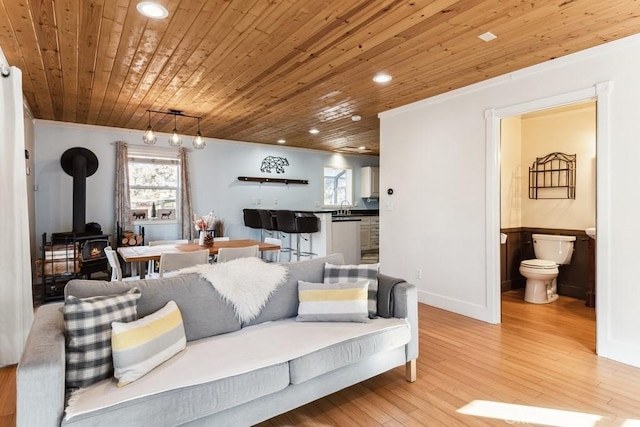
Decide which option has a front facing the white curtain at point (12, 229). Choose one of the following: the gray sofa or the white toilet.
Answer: the white toilet

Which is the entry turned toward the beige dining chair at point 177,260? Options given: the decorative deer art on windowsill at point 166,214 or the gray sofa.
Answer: the decorative deer art on windowsill

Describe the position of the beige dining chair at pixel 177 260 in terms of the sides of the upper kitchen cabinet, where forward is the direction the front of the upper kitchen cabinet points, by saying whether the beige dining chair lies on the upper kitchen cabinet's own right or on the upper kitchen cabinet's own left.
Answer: on the upper kitchen cabinet's own right

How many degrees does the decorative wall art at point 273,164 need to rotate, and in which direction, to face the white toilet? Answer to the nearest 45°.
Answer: approximately 45° to its left

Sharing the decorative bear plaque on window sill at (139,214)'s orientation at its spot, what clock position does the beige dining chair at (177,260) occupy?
The beige dining chair is roughly at 12 o'clock from the decorative bear plaque on window sill.

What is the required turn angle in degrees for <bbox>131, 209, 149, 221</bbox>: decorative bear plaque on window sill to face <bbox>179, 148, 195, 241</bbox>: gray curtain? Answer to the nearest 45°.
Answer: approximately 90° to its left

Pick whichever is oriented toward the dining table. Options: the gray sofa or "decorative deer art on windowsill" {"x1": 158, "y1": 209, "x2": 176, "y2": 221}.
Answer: the decorative deer art on windowsill

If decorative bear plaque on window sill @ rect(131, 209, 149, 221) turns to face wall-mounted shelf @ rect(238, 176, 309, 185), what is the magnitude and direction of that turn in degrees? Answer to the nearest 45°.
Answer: approximately 90° to its left
